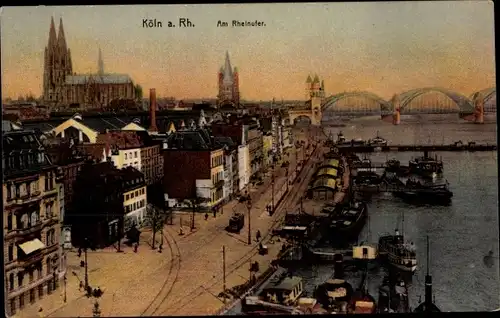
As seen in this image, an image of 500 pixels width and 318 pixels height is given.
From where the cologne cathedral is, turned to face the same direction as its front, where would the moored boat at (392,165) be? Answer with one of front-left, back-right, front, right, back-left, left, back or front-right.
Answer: back

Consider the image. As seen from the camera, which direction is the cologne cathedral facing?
to the viewer's left

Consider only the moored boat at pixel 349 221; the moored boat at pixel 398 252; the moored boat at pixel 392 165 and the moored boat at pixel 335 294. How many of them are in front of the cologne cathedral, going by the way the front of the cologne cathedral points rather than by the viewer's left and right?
0

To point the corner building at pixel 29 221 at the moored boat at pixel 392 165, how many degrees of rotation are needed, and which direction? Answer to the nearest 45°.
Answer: approximately 45° to its left

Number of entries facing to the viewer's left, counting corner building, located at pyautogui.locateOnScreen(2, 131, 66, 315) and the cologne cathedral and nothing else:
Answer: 1

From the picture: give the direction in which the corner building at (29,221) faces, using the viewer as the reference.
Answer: facing the viewer and to the right of the viewer

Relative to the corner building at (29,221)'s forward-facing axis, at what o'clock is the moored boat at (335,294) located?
The moored boat is roughly at 11 o'clock from the corner building.
